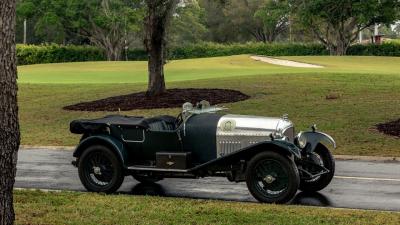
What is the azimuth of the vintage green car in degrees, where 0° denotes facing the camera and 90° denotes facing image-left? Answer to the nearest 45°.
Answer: approximately 315°
